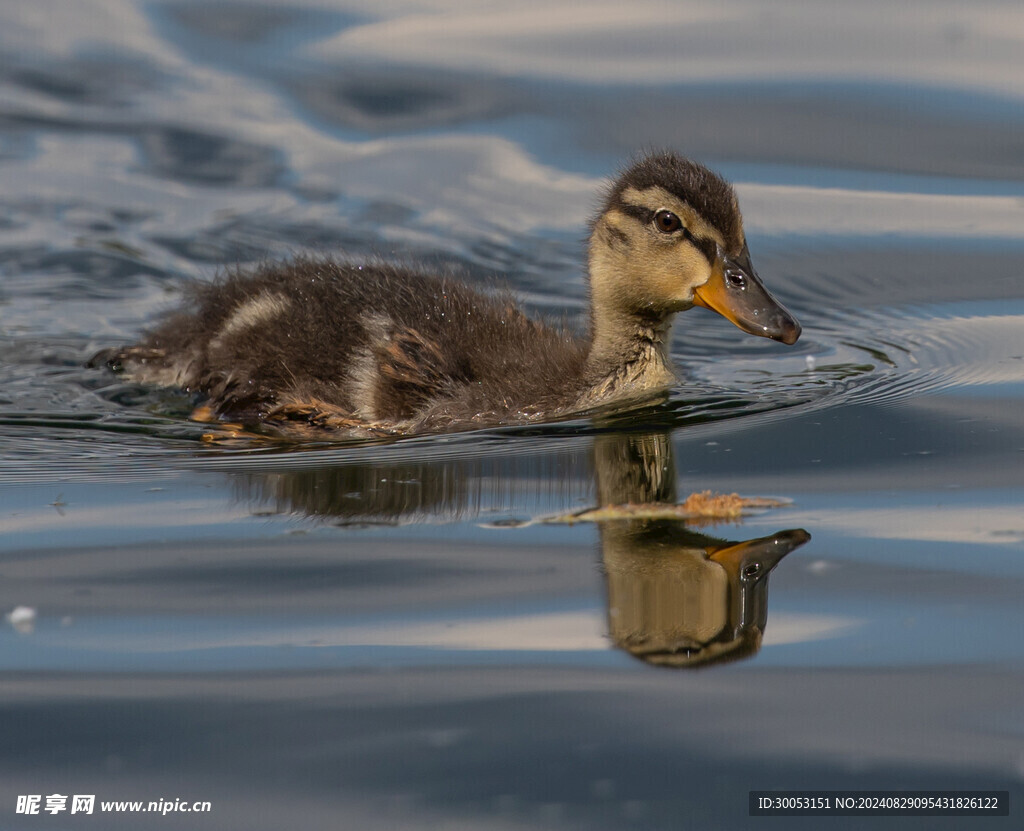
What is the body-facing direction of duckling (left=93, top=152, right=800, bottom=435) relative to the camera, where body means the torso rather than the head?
to the viewer's right
